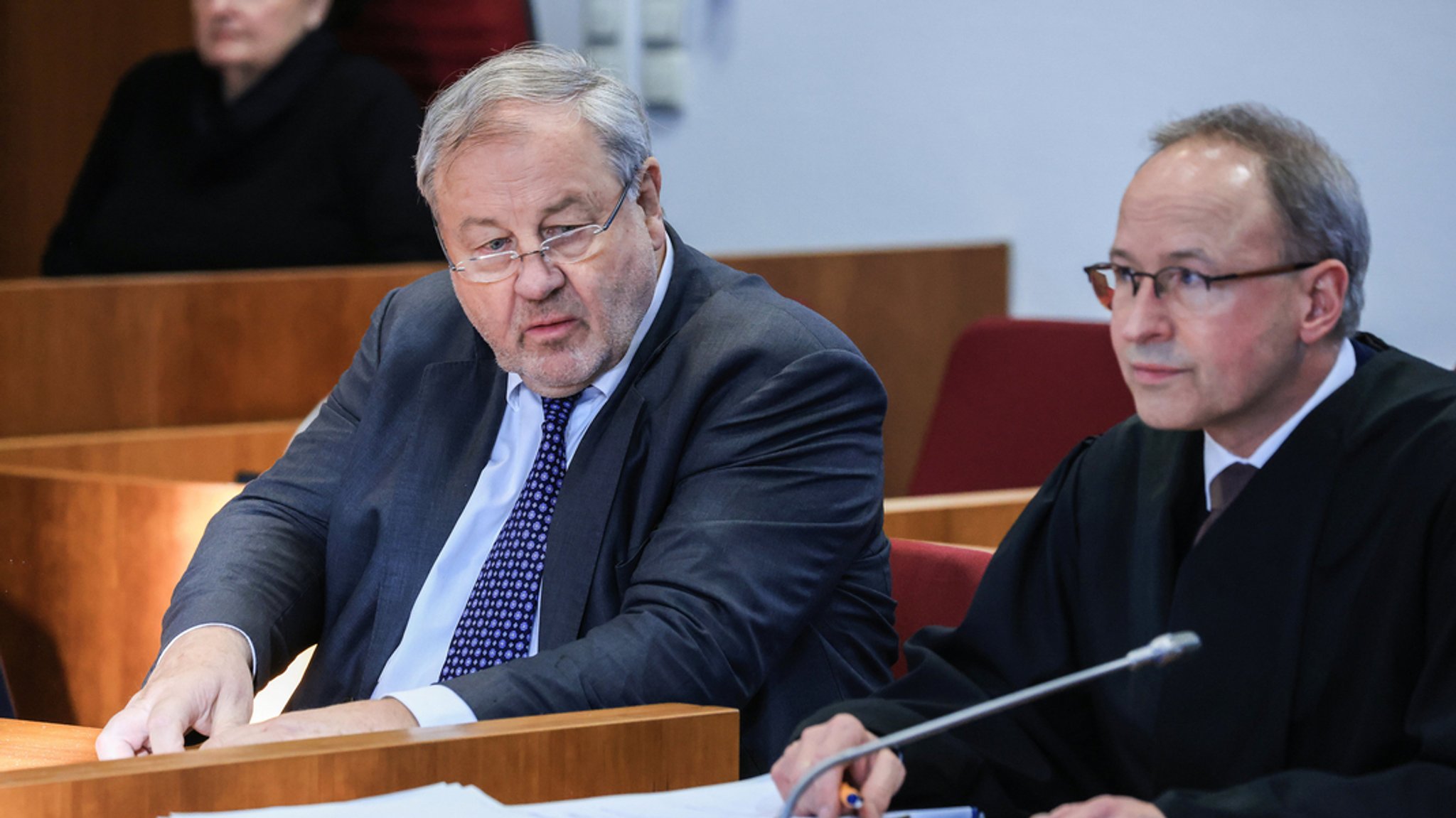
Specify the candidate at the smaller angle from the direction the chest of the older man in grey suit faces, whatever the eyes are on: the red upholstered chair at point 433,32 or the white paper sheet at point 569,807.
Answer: the white paper sheet

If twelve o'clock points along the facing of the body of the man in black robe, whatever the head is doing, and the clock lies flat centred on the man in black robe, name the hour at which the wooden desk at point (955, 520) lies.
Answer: The wooden desk is roughly at 4 o'clock from the man in black robe.

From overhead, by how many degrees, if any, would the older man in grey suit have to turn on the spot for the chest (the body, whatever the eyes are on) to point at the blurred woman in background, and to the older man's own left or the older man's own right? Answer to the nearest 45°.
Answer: approximately 135° to the older man's own right

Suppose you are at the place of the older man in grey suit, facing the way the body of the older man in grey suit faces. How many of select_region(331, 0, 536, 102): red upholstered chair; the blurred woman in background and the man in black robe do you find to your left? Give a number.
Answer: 1

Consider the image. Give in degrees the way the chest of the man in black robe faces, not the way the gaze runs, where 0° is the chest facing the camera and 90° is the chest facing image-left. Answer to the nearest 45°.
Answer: approximately 45°

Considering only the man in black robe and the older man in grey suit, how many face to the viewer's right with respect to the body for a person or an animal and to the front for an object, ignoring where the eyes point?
0

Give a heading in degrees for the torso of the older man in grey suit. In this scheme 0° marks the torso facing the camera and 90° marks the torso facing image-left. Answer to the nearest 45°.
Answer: approximately 45°

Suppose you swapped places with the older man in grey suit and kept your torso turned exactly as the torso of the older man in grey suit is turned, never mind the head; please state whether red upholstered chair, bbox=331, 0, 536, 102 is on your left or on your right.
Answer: on your right

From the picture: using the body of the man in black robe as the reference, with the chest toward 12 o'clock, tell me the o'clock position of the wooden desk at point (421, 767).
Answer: The wooden desk is roughly at 1 o'clock from the man in black robe.

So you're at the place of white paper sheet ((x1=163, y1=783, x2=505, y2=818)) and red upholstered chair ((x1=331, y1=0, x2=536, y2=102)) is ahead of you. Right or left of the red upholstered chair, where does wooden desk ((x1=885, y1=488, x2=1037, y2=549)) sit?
right
